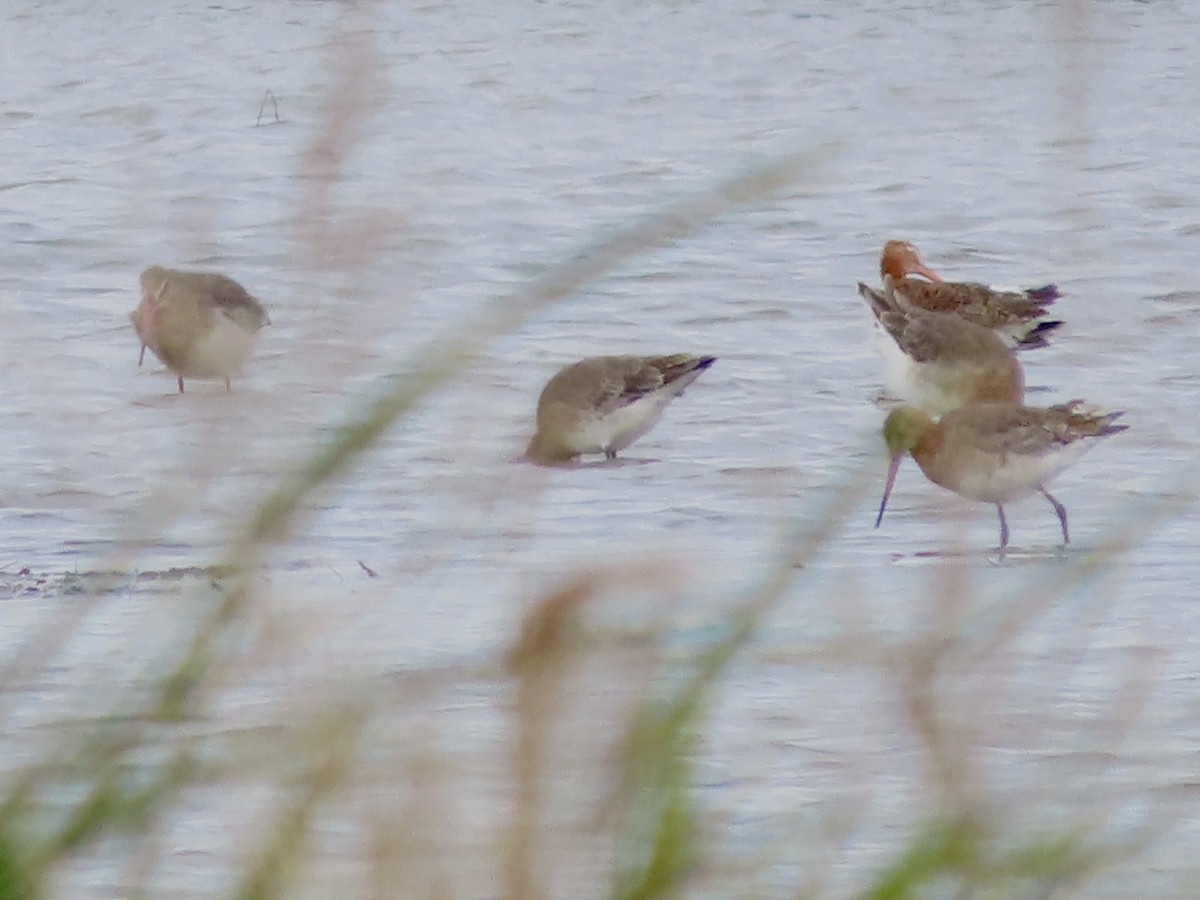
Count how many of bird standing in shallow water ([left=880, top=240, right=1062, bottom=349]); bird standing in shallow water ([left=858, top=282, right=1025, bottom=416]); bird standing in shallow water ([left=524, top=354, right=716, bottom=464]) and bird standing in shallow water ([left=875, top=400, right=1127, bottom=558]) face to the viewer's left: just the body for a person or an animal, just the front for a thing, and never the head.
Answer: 3

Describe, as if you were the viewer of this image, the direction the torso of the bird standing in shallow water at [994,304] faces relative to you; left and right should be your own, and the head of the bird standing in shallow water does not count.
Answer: facing to the left of the viewer

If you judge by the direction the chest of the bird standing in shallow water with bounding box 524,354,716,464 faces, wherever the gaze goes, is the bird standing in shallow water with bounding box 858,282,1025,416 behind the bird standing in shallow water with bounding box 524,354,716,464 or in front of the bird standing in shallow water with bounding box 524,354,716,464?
behind

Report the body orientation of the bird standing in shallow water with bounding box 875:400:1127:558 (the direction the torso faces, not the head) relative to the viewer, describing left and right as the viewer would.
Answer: facing to the left of the viewer

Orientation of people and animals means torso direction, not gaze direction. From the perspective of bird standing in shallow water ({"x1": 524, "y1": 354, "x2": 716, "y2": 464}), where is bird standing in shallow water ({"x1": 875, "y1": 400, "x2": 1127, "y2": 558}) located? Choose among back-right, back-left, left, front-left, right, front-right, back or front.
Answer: back-left

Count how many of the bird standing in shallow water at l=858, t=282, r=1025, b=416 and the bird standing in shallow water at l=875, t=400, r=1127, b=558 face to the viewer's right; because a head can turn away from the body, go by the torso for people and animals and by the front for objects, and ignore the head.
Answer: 1

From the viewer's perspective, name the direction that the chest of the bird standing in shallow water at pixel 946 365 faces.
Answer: to the viewer's right

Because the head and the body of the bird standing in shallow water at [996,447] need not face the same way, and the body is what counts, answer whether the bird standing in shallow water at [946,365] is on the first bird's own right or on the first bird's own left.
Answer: on the first bird's own right

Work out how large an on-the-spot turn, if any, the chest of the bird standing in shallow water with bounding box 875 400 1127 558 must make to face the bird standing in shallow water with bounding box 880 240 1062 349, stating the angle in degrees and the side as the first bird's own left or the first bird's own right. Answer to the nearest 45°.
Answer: approximately 90° to the first bird's own right

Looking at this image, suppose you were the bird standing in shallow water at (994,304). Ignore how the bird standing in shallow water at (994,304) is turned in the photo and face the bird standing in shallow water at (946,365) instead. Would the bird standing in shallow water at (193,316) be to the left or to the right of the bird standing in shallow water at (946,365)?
right
